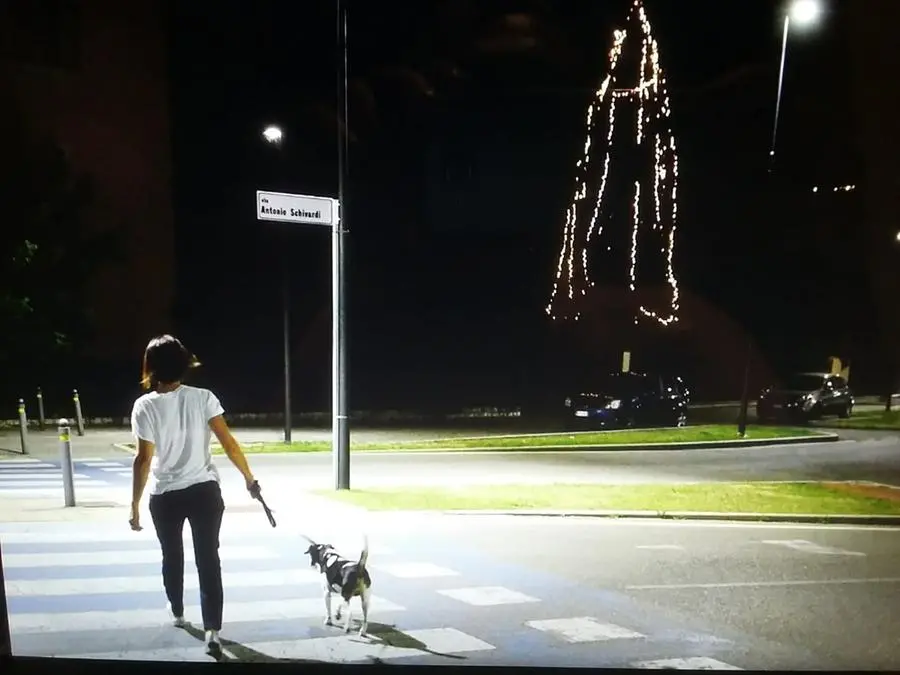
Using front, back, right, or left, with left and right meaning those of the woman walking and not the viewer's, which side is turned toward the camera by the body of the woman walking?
back

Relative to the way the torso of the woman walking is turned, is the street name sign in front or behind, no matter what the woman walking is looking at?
in front

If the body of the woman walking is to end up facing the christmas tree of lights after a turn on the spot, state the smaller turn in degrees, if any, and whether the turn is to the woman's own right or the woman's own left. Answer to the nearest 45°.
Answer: approximately 45° to the woman's own right

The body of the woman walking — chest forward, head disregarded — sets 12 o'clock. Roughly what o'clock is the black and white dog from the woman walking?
The black and white dog is roughly at 2 o'clock from the woman walking.

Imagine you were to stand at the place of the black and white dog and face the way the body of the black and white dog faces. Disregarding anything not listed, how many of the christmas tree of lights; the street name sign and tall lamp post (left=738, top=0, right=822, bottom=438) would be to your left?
0

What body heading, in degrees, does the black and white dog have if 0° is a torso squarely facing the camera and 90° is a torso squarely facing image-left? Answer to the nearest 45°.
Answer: approximately 135°

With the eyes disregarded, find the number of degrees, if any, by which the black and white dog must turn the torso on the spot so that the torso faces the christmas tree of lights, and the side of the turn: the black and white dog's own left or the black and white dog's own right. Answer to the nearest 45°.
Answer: approximately 45° to the black and white dog's own right

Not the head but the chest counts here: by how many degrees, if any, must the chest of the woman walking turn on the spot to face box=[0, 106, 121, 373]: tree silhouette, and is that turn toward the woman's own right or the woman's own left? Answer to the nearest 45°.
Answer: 0° — they already face it

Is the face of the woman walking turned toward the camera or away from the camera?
away from the camera

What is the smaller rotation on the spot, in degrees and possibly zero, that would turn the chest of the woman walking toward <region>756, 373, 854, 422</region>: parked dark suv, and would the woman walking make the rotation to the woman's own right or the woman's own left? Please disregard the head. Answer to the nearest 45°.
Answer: approximately 45° to the woman's own right

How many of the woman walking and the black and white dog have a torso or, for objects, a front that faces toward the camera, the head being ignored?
0

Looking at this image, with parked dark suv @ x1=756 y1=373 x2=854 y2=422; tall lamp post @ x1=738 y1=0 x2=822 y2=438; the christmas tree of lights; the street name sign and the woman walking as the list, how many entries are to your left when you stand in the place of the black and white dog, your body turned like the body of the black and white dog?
1

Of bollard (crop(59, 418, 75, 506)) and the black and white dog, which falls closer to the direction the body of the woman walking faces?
the bollard

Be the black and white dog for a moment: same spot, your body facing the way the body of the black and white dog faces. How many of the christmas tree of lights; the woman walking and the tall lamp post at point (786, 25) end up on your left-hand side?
1
